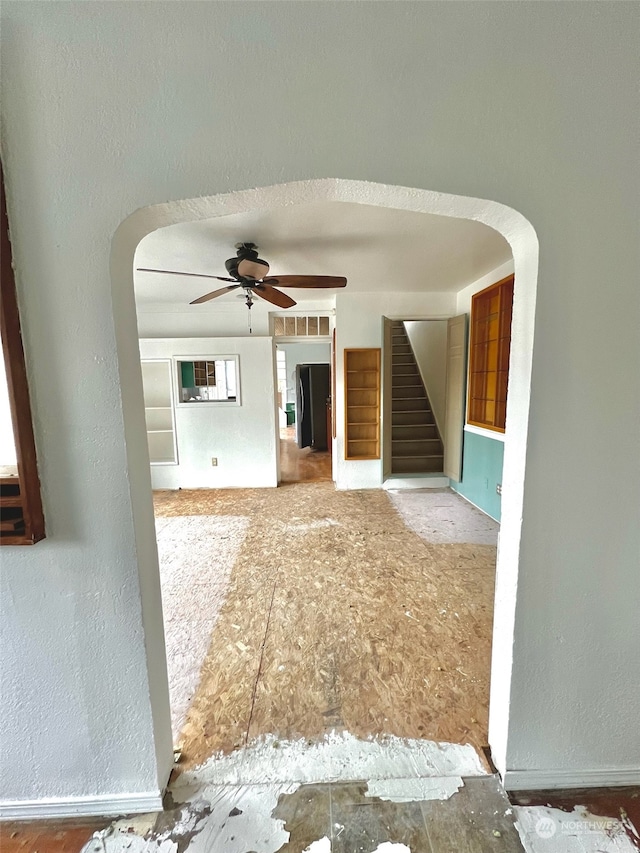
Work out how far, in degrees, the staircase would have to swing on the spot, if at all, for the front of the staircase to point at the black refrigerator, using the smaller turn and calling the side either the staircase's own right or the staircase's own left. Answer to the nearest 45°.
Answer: approximately 135° to the staircase's own right

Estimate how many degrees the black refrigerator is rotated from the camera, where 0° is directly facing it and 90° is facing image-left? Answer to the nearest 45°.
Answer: approximately 45°

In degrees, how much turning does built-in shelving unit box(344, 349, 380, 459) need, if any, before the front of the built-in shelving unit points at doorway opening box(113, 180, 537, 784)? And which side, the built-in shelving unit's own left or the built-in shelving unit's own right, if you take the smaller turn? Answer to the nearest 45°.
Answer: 0° — it already faces it

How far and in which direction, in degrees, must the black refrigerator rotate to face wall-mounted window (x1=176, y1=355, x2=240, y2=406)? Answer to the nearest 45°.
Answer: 0° — it already faces it

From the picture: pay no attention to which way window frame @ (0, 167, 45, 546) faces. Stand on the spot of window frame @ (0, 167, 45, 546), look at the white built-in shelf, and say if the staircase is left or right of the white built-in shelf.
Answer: right

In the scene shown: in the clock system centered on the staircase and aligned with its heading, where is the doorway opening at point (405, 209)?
The doorway opening is roughly at 12 o'clock from the staircase.

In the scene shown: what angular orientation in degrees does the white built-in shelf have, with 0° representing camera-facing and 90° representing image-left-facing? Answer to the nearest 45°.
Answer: approximately 0°

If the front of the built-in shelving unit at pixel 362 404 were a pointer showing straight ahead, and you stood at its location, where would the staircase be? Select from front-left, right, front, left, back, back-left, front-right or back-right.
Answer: back-left

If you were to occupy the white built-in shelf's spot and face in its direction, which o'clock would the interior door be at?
The interior door is roughly at 10 o'clock from the white built-in shelf.
